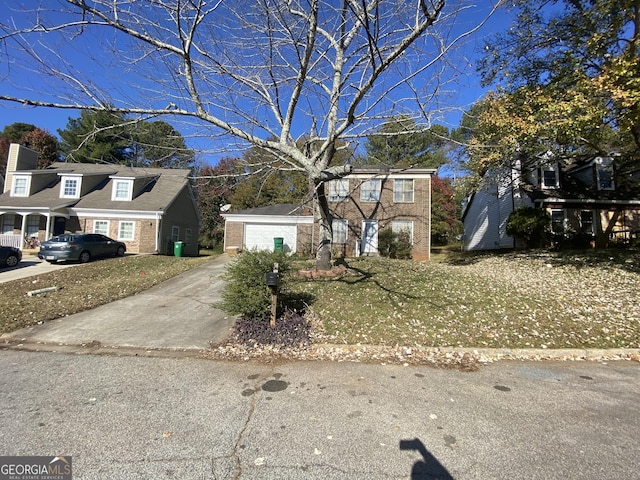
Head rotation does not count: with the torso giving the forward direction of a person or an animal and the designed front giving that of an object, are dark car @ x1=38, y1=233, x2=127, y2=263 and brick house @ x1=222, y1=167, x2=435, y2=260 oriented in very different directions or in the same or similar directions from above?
very different directions

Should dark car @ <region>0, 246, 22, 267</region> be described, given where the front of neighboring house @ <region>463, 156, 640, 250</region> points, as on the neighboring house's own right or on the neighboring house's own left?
on the neighboring house's own right

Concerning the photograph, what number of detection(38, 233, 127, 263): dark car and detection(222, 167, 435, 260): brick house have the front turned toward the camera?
1

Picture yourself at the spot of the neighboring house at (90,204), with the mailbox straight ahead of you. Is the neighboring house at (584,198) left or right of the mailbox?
left

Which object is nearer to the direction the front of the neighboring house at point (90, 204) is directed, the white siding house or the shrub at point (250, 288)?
the shrub

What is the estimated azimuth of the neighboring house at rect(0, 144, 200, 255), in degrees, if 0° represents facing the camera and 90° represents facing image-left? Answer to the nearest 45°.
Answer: approximately 45°

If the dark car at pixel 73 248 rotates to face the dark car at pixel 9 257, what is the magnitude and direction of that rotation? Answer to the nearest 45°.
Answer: approximately 135° to its left
